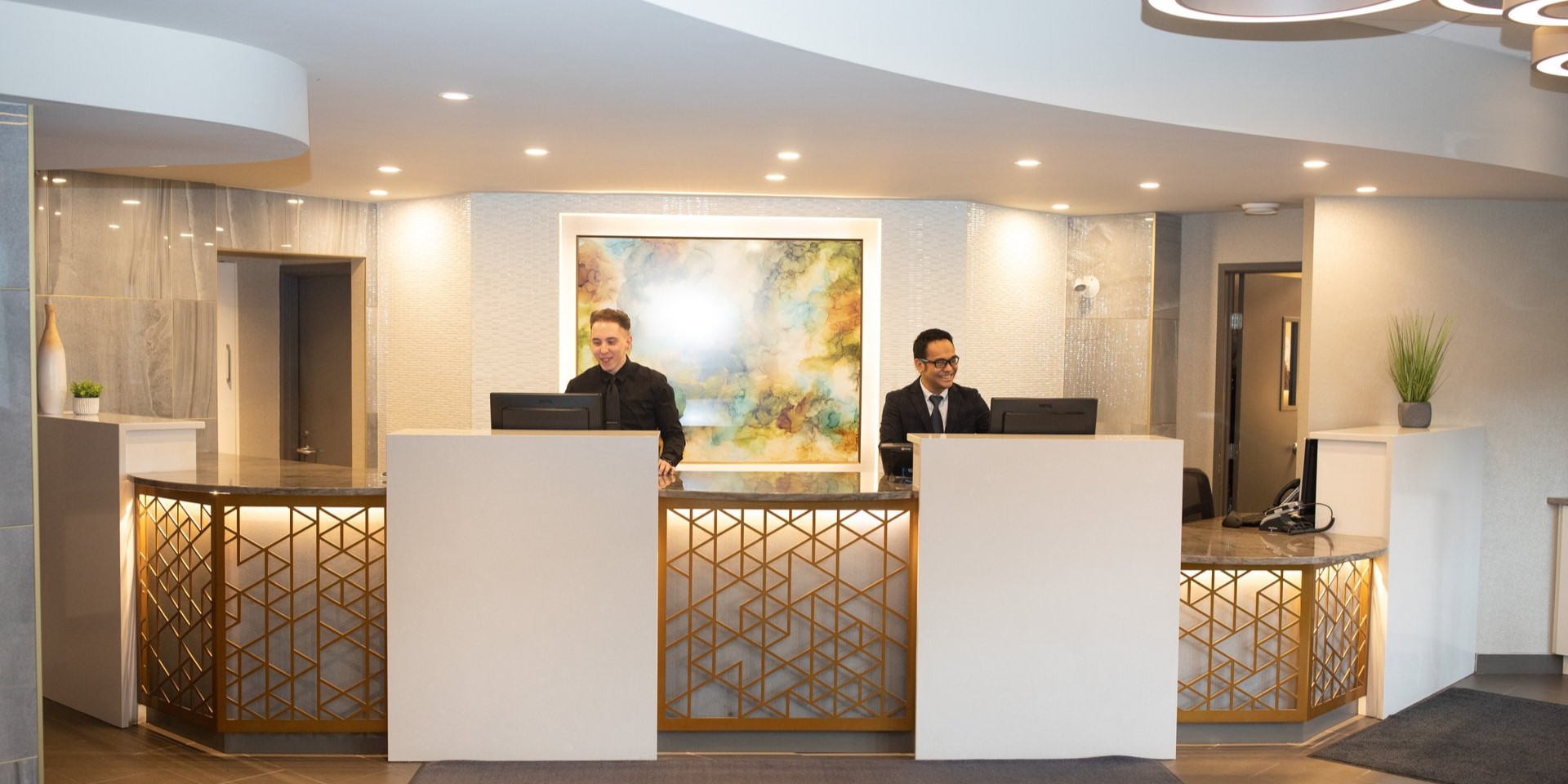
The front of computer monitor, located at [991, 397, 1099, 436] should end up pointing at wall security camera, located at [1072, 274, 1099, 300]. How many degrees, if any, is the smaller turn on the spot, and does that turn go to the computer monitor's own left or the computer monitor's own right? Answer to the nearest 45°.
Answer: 0° — it already faces it

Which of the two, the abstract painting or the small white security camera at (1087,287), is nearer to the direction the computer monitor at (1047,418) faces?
the small white security camera

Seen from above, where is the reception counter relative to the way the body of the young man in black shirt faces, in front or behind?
in front

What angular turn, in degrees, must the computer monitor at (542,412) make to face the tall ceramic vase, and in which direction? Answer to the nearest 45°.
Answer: approximately 45° to its left

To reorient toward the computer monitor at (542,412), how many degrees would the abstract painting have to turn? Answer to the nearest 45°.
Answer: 0° — it already faces it

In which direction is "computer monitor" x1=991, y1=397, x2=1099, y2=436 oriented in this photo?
away from the camera

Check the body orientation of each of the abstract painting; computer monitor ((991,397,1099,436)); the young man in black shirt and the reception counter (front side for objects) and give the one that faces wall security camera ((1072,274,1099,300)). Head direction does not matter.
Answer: the computer monitor

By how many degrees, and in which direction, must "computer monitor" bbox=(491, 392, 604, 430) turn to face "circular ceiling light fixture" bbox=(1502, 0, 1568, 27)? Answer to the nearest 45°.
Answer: approximately 135° to its right

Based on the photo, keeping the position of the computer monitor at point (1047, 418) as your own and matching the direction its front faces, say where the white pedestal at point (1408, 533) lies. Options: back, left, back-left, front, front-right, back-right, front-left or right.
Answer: front-right

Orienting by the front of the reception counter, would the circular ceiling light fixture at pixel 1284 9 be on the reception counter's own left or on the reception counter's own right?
on the reception counter's own left

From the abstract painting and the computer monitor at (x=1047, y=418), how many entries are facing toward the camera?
1

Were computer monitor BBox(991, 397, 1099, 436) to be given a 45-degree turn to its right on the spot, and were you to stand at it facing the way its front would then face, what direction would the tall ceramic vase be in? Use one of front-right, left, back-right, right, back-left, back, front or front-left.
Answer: back-left

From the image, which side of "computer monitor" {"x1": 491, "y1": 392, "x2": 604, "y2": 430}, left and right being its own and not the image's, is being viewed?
back

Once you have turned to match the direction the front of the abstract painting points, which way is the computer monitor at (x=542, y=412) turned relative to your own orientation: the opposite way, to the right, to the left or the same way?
the opposite way
